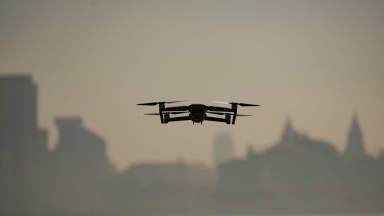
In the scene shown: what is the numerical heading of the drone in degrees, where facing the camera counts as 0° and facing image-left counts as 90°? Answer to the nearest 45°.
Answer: approximately 0°
